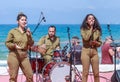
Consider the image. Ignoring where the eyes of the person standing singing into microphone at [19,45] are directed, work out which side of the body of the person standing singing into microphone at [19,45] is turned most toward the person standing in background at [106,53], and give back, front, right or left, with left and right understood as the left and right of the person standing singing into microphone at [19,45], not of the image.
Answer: left

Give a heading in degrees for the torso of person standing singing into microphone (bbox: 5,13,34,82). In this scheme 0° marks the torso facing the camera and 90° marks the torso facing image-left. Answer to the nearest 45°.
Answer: approximately 315°

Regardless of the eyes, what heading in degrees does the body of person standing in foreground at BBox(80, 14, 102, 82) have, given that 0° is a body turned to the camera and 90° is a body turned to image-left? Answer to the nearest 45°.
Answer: approximately 0°

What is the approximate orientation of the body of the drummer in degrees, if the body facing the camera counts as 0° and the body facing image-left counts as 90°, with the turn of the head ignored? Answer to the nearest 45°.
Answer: approximately 0°

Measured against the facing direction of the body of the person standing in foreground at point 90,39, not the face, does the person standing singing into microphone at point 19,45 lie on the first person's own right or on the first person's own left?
on the first person's own right

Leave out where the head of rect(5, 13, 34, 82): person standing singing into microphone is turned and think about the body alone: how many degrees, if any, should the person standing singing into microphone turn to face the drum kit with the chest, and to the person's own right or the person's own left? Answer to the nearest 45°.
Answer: approximately 90° to the person's own left

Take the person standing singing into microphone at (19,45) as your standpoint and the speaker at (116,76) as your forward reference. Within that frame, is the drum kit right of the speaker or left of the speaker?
left
